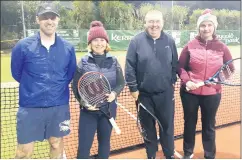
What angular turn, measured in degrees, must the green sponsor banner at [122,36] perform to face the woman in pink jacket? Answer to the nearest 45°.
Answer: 0° — it already faces them

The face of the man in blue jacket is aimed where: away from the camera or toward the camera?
toward the camera

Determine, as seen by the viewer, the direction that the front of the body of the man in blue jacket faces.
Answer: toward the camera

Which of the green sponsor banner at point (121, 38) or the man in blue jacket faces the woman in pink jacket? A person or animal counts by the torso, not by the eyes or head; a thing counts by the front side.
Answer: the green sponsor banner

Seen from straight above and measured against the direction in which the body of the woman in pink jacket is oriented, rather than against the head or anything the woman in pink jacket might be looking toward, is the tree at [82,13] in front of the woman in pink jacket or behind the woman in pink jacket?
behind

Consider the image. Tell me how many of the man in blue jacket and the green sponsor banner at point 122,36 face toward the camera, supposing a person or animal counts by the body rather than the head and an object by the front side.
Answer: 2

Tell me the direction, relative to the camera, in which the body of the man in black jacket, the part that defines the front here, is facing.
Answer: toward the camera

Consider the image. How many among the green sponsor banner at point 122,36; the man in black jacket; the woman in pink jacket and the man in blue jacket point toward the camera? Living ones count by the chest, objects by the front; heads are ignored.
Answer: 4

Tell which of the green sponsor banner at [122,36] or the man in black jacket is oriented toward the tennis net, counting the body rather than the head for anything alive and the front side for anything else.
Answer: the green sponsor banner

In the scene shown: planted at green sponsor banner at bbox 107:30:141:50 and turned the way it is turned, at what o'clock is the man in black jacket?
The man in black jacket is roughly at 12 o'clock from the green sponsor banner.

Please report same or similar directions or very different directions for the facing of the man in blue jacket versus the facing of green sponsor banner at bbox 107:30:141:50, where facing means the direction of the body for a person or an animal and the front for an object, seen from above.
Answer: same or similar directions

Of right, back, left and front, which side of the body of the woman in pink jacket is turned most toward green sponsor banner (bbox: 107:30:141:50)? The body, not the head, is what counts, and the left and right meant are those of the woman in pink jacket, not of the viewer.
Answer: back

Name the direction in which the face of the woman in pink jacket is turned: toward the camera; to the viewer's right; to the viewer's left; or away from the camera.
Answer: toward the camera
